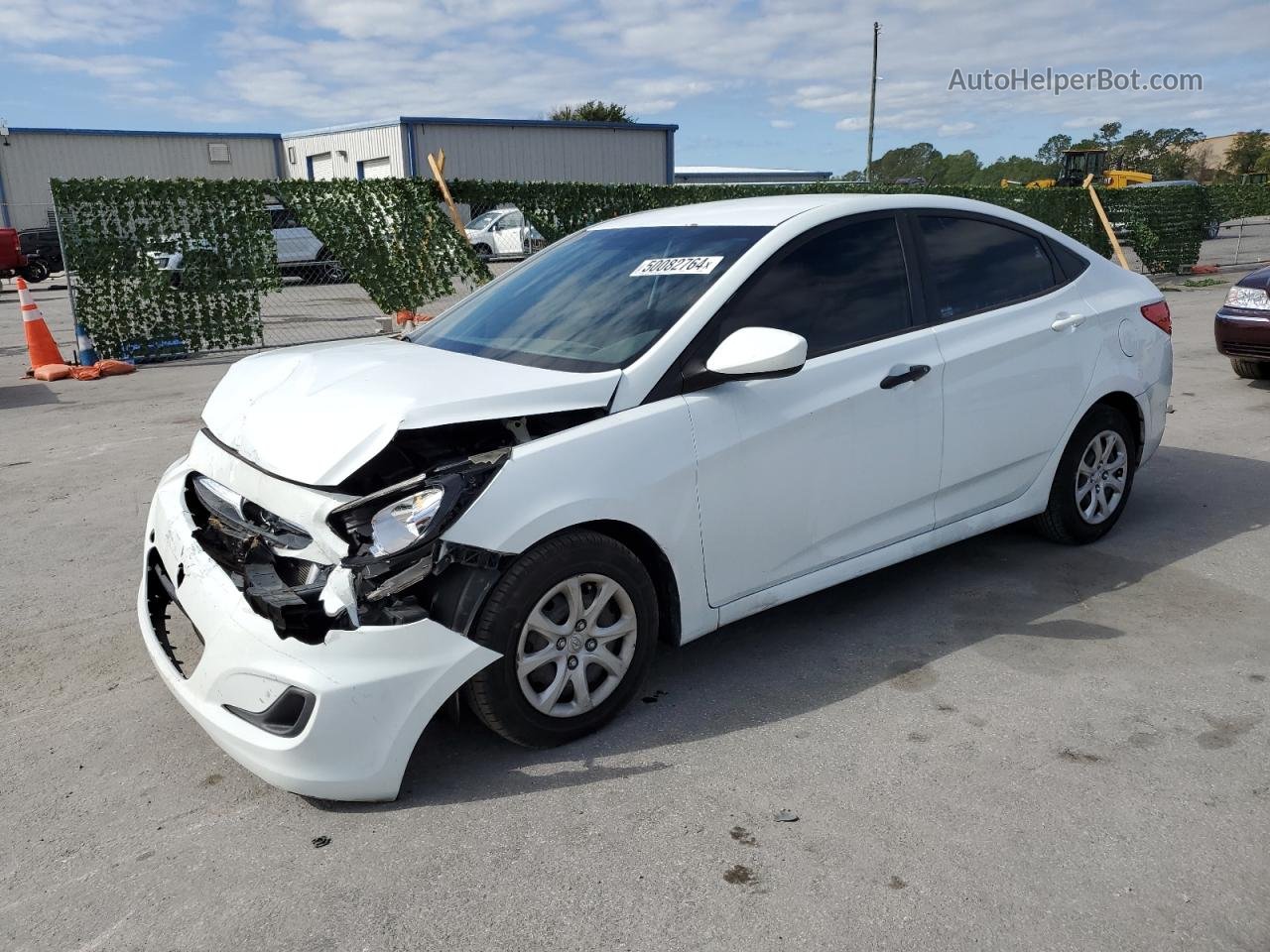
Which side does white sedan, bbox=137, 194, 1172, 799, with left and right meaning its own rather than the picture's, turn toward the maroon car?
back

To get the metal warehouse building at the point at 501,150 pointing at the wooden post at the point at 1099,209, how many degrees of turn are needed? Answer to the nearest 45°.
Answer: approximately 90° to its left

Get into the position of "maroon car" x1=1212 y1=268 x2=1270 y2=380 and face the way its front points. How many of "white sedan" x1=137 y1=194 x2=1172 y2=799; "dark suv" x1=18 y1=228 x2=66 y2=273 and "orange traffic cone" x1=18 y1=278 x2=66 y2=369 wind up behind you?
0

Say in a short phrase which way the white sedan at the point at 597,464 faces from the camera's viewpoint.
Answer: facing the viewer and to the left of the viewer

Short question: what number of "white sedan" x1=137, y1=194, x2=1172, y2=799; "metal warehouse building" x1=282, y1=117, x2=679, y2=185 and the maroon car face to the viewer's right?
0

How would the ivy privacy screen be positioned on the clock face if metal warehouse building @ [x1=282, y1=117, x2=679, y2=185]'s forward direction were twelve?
The ivy privacy screen is roughly at 11 o'clock from the metal warehouse building.

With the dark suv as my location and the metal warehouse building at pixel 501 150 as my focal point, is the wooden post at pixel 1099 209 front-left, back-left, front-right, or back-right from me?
front-right

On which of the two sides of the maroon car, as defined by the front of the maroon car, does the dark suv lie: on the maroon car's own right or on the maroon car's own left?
on the maroon car's own right

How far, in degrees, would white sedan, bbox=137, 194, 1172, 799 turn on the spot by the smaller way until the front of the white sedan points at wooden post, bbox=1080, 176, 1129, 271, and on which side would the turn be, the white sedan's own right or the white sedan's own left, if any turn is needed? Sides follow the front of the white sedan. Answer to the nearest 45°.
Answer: approximately 180°

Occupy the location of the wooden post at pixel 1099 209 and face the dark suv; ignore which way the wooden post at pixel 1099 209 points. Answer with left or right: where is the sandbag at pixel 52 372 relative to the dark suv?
left

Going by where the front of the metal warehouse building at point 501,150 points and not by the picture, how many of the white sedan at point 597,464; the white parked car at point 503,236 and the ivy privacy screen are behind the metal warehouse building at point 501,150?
0

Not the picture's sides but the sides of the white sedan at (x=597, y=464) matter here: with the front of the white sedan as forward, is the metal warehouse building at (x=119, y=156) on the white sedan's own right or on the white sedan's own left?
on the white sedan's own right

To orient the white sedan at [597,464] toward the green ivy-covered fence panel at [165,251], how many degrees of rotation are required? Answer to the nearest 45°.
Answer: approximately 90° to its right

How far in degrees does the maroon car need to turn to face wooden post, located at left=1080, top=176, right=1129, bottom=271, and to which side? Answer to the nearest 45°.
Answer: approximately 135° to its right

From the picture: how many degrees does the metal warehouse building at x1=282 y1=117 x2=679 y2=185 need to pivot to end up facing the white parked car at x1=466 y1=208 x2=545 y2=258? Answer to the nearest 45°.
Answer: approximately 45° to its left

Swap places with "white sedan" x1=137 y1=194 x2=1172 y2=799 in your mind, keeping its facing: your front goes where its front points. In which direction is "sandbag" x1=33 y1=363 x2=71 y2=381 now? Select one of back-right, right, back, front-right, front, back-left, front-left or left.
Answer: right

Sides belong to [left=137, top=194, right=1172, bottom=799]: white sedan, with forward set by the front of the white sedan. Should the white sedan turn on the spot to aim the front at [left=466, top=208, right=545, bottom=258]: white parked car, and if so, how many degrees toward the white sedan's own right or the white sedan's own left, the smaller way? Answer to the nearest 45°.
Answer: approximately 135° to the white sedan's own right

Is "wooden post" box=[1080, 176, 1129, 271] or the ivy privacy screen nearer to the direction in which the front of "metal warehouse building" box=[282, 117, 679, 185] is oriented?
the ivy privacy screen

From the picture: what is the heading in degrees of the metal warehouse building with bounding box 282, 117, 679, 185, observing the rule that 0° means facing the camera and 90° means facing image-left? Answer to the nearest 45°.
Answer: approximately 45°

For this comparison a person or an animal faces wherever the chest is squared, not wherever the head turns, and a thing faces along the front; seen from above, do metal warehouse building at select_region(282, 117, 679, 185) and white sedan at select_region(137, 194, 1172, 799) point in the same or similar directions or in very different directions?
same or similar directions

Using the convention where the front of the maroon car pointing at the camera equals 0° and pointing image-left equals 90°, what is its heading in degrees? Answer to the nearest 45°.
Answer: approximately 45°
